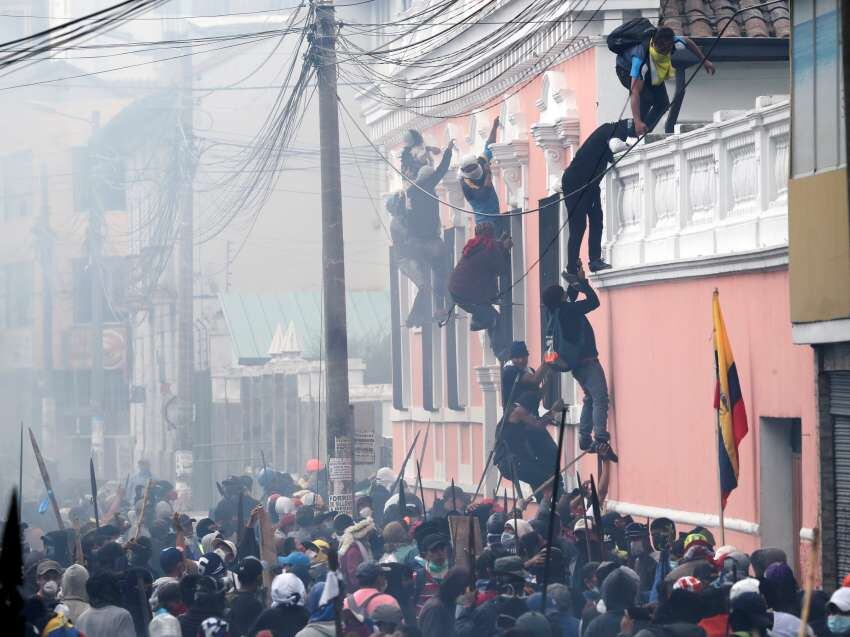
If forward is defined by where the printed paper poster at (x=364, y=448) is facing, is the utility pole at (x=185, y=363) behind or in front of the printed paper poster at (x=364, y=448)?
behind

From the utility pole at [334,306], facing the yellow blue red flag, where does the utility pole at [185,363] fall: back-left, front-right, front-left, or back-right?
back-left

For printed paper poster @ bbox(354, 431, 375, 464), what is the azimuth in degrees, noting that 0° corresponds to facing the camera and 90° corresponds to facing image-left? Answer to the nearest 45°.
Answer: approximately 0°
